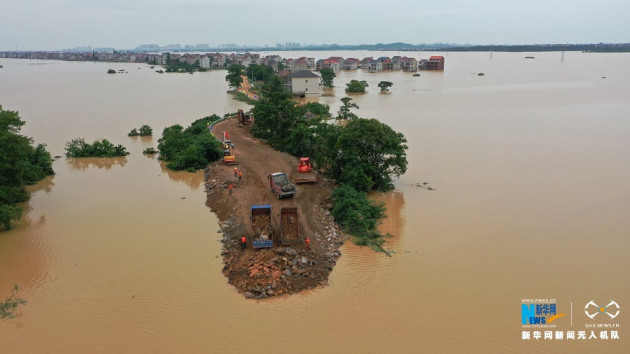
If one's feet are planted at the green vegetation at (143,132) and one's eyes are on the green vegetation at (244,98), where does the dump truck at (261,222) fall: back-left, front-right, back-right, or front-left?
back-right

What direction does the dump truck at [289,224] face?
away from the camera

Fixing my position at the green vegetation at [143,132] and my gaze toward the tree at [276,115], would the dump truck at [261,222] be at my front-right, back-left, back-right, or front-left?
front-right

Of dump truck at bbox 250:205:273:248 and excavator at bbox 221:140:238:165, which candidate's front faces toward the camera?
excavator at bbox 221:140:238:165

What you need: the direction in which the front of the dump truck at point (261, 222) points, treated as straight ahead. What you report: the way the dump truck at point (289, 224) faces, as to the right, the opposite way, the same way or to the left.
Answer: the same way

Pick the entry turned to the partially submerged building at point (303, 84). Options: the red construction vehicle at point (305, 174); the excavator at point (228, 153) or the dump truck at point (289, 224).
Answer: the dump truck at point (289, 224)

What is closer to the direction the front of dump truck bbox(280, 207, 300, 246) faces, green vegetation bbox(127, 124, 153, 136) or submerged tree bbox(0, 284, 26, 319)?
the green vegetation

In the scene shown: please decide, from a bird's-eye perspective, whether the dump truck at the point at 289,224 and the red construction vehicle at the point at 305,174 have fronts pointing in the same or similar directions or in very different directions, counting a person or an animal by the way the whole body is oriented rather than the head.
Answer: very different directions

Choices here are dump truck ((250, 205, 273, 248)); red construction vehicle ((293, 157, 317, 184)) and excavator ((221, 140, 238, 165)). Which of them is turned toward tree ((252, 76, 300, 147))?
dump truck ((250, 205, 273, 248))

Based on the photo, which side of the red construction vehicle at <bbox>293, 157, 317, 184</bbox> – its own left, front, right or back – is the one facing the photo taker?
front

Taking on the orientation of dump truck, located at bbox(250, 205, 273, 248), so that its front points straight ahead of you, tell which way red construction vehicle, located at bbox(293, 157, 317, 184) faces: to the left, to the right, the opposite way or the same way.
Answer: the opposite way

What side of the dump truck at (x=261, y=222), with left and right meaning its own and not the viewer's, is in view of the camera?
back

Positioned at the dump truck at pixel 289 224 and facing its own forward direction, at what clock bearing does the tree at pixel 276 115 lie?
The tree is roughly at 12 o'clock from the dump truck.

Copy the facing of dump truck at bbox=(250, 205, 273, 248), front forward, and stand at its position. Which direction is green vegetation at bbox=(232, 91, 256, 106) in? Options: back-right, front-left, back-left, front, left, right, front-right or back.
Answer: front
